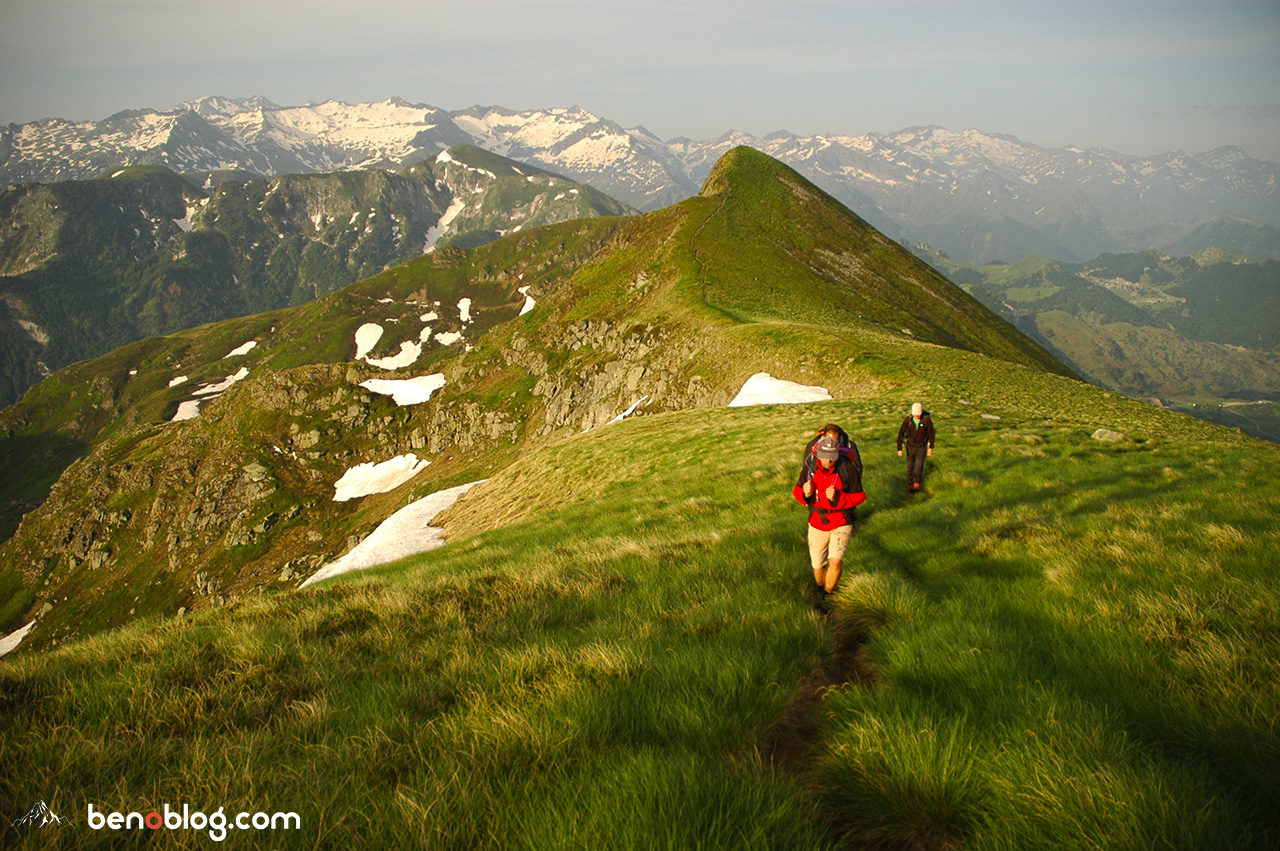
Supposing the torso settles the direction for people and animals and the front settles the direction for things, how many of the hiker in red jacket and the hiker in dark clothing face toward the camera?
2

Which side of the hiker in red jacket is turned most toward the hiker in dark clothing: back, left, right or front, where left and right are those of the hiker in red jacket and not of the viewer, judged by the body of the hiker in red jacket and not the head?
back

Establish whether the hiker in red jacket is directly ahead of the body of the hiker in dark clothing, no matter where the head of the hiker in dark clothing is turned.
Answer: yes

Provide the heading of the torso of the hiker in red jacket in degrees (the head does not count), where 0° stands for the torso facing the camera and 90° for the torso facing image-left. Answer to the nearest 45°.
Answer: approximately 0°
